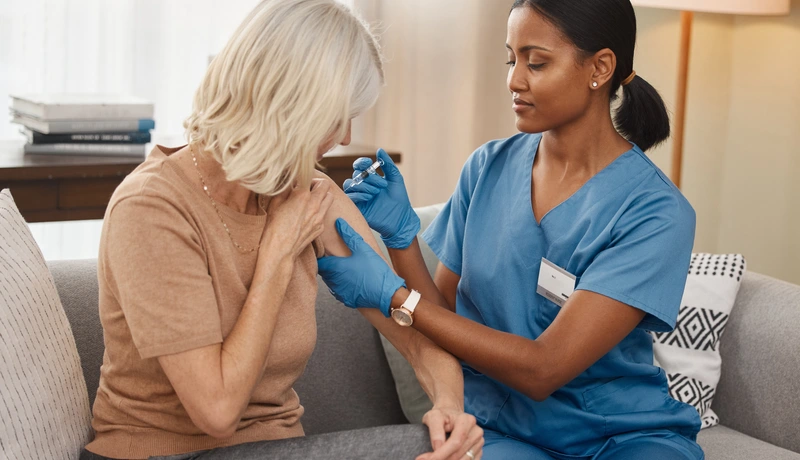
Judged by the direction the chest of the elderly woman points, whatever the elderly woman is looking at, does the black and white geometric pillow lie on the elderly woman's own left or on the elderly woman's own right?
on the elderly woman's own left

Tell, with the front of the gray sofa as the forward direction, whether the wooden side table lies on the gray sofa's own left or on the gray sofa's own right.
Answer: on the gray sofa's own right

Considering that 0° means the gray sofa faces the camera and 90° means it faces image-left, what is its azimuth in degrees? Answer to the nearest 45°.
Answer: approximately 0°

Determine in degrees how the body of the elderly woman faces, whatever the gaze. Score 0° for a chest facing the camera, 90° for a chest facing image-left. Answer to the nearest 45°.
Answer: approximately 315°

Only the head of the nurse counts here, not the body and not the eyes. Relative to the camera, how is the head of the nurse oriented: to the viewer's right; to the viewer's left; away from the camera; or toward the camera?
to the viewer's left

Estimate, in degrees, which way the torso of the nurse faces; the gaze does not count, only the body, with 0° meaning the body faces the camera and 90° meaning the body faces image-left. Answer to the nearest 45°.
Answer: approximately 45°

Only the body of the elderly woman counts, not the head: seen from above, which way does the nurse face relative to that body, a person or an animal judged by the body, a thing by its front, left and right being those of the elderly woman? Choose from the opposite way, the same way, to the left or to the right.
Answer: to the right

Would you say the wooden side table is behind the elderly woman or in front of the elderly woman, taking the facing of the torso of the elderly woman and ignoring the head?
behind
